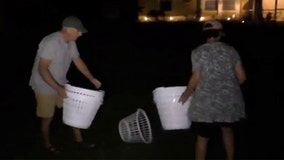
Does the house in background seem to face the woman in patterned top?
yes

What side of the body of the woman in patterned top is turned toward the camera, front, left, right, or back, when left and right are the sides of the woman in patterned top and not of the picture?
back

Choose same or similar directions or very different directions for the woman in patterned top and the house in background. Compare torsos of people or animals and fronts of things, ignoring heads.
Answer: very different directions

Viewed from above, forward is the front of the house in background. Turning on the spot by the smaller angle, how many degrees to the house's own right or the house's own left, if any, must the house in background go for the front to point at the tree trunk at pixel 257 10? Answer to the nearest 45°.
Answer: approximately 45° to the house's own left

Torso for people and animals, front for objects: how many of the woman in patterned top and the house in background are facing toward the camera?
1

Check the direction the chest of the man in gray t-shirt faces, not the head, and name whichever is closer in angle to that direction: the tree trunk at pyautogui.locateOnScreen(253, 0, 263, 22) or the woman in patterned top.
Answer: the woman in patterned top

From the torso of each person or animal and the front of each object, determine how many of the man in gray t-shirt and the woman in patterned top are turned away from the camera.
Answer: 1

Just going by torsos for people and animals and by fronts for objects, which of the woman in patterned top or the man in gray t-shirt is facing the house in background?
the woman in patterned top

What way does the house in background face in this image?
toward the camera

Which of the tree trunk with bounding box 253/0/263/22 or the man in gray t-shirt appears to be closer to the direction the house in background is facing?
the man in gray t-shirt

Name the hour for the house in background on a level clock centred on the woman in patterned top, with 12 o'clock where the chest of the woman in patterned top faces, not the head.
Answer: The house in background is roughly at 12 o'clock from the woman in patterned top.

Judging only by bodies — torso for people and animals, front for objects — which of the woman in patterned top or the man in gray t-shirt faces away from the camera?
the woman in patterned top

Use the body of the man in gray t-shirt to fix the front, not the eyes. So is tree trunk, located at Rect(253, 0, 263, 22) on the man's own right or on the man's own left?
on the man's own left

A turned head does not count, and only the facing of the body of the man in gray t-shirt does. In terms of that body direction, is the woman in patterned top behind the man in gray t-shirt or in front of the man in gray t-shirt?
in front

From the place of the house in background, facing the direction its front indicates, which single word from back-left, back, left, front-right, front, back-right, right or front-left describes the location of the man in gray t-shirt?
front

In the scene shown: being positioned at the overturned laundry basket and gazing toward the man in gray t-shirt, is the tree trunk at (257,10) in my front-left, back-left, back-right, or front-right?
back-right

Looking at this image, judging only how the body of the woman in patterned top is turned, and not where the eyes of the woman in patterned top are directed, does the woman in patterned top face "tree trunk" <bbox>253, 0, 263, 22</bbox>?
yes

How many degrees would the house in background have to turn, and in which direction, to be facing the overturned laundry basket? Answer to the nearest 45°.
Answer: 0° — it already faces it
